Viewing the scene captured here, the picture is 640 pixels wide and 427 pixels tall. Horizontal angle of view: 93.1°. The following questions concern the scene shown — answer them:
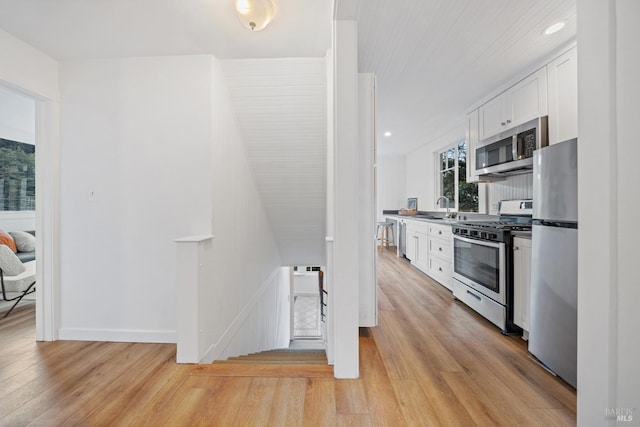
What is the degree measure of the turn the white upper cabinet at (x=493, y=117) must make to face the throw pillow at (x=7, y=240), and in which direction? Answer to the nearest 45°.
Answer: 0° — it already faces it

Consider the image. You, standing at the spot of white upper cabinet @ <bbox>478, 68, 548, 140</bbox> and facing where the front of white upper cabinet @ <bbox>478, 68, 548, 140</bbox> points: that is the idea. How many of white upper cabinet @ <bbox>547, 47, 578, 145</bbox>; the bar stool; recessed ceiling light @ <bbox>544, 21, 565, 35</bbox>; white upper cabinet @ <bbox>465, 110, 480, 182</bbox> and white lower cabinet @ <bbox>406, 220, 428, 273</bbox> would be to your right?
3

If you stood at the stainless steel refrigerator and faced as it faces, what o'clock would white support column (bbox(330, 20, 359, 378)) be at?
The white support column is roughly at 12 o'clock from the stainless steel refrigerator.

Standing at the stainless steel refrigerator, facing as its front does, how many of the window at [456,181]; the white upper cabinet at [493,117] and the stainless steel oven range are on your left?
0

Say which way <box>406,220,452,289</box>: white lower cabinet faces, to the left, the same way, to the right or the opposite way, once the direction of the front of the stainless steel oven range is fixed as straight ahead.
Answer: the same way

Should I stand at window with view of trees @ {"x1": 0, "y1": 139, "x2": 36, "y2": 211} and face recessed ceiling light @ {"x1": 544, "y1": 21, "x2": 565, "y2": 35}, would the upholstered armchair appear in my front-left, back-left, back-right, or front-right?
front-right

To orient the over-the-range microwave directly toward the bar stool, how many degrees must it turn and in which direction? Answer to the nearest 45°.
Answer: approximately 90° to its right

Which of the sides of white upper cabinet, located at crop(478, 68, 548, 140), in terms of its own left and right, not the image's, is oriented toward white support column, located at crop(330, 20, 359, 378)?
front

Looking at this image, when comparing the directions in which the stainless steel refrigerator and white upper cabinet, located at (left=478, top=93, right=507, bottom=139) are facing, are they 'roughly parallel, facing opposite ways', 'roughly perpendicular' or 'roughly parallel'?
roughly parallel

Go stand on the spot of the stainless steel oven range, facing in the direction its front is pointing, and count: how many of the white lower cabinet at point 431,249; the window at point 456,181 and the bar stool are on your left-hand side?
0

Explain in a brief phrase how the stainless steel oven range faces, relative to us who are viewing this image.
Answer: facing the viewer and to the left of the viewer

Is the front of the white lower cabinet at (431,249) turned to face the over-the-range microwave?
no

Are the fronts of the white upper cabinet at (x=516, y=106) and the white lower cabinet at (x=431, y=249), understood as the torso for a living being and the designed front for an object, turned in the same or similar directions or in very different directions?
same or similar directions

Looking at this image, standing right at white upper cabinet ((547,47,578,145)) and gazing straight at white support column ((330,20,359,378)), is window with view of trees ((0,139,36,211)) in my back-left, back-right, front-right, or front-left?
front-right

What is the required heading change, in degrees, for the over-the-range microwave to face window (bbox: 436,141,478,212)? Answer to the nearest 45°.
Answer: approximately 135° to its right

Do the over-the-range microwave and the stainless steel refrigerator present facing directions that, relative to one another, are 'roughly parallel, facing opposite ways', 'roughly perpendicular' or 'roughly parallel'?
roughly parallel
